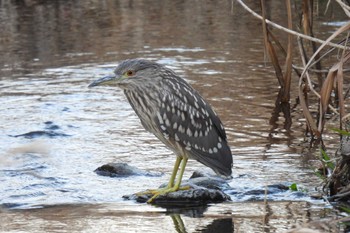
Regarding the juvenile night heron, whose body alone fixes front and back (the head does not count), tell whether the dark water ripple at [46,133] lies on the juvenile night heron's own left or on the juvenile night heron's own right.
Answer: on the juvenile night heron's own right

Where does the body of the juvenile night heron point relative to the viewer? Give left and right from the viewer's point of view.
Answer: facing to the left of the viewer
